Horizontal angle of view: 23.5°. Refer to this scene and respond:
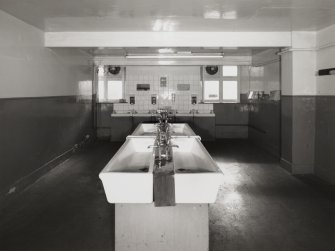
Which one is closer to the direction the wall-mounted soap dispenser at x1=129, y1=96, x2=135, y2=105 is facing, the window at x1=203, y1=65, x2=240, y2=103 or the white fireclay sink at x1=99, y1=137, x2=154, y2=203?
the white fireclay sink

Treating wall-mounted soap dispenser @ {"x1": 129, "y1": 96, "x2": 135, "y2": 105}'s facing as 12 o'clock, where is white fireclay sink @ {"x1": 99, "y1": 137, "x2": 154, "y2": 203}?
The white fireclay sink is roughly at 12 o'clock from the wall-mounted soap dispenser.

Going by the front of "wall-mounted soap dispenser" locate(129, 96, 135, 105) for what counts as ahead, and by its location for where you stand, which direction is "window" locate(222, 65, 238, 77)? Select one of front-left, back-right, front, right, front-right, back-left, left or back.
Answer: left

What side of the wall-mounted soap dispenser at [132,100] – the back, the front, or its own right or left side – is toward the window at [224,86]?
left

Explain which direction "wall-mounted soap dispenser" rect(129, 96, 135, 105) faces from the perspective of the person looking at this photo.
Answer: facing the viewer
